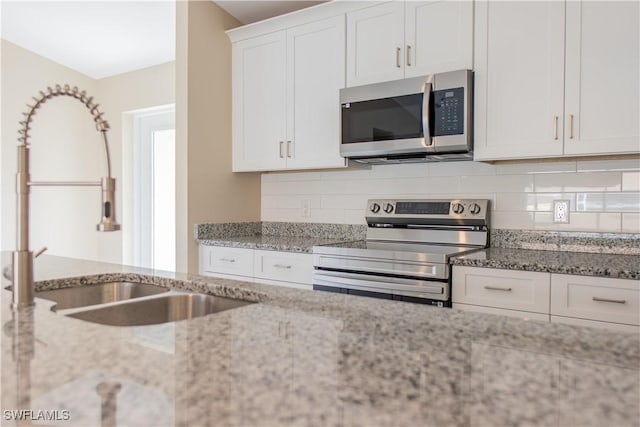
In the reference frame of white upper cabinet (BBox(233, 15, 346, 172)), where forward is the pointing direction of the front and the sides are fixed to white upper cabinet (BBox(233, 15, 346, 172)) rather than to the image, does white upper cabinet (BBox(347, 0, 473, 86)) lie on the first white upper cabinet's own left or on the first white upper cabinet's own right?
on the first white upper cabinet's own left

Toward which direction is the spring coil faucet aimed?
to the viewer's right

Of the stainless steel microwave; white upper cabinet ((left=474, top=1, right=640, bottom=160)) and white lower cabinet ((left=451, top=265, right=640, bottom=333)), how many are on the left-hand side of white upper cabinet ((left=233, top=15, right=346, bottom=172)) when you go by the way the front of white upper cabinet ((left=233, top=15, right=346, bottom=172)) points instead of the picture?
3

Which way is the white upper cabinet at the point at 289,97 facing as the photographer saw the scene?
facing the viewer and to the left of the viewer

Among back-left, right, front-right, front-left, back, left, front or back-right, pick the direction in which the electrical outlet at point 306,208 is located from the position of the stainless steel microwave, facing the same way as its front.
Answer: right

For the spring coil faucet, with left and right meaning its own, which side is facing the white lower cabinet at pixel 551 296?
front

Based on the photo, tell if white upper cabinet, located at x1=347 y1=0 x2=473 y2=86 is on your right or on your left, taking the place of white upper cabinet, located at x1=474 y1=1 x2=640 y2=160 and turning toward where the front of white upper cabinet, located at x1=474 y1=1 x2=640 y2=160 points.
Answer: on your right

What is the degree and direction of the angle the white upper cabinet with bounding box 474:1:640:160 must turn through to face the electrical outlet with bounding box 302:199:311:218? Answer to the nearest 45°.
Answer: approximately 90° to its right
